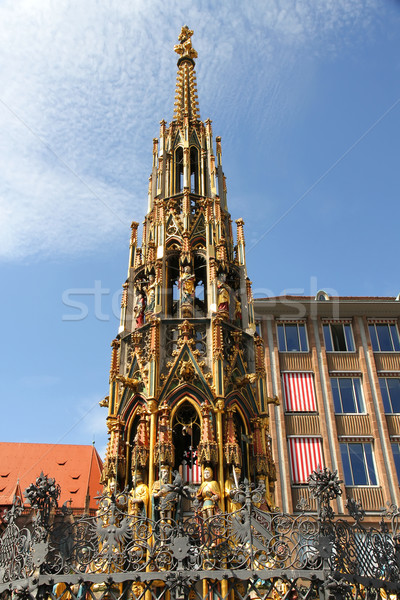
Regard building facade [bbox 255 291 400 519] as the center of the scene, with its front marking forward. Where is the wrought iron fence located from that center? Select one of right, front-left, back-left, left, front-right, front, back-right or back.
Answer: front

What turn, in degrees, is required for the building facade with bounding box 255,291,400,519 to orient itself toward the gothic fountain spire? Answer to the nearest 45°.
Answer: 0° — it already faces it

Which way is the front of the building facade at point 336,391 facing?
toward the camera
